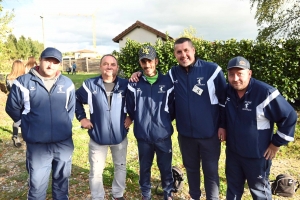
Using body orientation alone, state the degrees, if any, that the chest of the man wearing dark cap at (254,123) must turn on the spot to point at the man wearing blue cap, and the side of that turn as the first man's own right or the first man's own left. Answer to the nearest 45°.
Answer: approximately 45° to the first man's own right

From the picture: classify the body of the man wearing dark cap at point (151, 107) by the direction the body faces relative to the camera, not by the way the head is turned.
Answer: toward the camera

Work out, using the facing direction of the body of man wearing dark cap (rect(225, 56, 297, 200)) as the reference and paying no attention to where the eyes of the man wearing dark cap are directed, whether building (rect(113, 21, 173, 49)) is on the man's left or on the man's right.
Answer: on the man's right

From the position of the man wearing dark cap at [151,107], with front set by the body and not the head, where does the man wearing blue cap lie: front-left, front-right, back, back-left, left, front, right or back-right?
right

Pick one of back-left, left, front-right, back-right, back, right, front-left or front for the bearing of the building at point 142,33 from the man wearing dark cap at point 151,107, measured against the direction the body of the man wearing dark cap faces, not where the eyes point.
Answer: back

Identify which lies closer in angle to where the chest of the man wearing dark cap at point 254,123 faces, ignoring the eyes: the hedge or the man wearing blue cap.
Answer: the man wearing blue cap

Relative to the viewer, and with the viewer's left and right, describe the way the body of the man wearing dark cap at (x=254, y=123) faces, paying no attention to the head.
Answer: facing the viewer and to the left of the viewer
